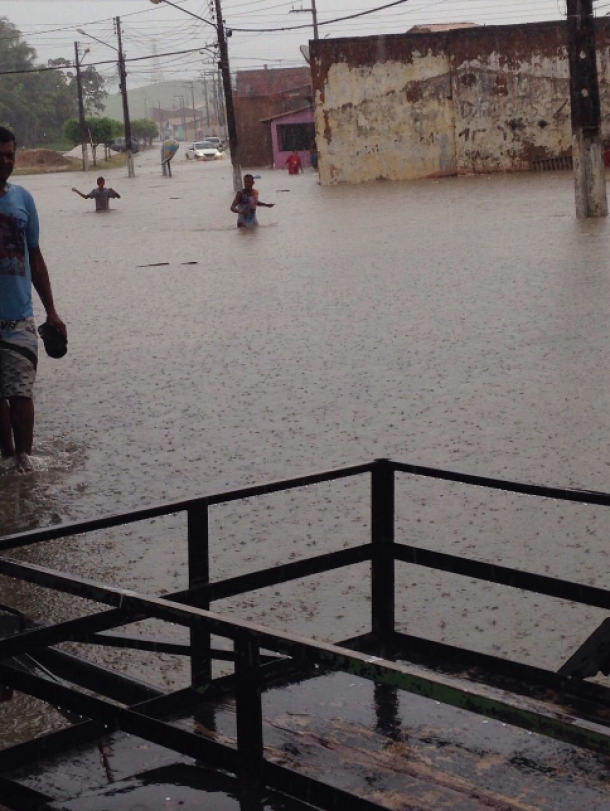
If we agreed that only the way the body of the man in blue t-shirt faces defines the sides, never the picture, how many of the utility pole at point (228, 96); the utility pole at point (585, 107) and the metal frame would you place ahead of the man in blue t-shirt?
1

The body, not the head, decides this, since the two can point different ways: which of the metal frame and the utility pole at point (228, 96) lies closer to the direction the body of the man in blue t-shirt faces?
the metal frame

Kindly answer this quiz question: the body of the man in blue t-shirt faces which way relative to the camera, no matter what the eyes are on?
toward the camera

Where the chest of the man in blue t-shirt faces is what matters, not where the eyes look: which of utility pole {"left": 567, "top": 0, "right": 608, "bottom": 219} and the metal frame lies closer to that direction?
the metal frame

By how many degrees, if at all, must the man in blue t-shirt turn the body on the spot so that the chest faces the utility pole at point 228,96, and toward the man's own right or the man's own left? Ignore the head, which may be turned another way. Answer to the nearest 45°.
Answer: approximately 180°

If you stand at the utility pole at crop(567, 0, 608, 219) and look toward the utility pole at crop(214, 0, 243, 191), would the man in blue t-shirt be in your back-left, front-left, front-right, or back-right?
back-left

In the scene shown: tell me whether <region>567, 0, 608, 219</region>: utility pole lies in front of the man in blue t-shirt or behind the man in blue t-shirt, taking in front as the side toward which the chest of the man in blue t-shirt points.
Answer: behind

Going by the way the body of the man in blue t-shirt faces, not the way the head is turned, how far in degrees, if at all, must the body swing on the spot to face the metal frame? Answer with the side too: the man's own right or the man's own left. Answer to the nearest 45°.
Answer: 0° — they already face it
